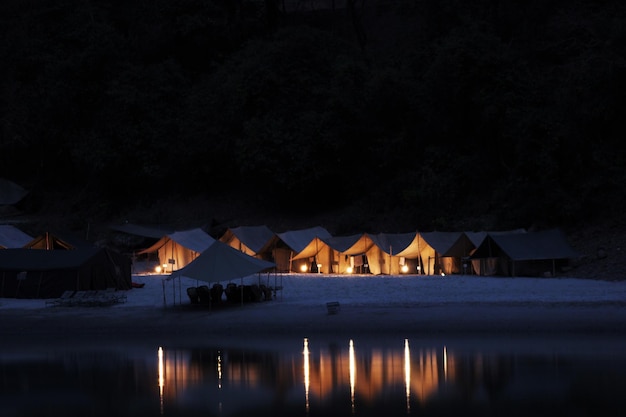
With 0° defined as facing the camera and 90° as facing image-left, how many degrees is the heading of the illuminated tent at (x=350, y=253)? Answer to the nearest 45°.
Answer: approximately 315°

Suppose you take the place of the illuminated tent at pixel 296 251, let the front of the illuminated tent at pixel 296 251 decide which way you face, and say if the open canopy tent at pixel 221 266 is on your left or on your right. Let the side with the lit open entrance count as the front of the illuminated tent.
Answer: on your right

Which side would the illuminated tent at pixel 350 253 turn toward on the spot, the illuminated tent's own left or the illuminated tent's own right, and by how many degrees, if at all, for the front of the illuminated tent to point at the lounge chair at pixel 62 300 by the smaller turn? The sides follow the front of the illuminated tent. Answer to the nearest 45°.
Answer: approximately 90° to the illuminated tent's own right

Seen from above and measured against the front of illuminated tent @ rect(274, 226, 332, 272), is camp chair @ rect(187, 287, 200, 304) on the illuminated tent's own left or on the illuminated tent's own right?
on the illuminated tent's own right

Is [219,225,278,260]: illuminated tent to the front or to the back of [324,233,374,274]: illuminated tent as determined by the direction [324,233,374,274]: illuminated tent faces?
to the back

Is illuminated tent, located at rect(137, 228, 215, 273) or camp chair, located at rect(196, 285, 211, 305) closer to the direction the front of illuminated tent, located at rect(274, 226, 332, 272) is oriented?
the camp chair

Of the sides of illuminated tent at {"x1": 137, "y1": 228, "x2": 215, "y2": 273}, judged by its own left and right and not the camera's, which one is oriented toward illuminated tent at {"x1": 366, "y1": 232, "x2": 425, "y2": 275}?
left

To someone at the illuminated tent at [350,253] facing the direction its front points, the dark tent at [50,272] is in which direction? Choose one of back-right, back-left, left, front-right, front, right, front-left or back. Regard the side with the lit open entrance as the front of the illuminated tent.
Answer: right

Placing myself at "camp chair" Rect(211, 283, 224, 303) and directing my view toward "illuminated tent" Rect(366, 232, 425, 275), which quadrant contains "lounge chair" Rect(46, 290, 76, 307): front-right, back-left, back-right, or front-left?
back-left

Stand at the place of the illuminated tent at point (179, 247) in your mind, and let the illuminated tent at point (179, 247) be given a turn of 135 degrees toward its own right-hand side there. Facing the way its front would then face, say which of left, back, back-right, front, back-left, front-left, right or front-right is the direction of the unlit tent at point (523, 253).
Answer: back-right
